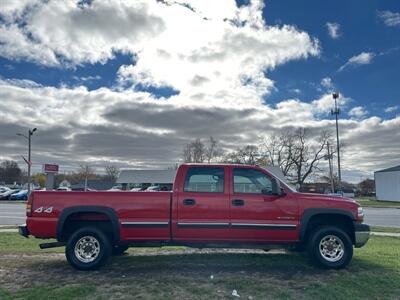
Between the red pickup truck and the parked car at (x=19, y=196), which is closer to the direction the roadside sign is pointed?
the red pickup truck

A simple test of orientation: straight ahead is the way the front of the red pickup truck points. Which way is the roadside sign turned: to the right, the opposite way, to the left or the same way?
to the right

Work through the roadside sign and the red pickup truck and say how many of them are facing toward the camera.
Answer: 1

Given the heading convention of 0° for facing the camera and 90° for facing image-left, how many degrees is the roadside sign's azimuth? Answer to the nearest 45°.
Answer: approximately 0°

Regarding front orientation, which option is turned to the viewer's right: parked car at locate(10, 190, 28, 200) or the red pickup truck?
the red pickup truck

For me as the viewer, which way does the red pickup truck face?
facing to the right of the viewer

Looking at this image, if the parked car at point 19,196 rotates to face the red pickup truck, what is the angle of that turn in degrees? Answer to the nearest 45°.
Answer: approximately 45° to its left

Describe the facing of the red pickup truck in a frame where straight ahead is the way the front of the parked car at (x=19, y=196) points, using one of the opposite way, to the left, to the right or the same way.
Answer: to the left

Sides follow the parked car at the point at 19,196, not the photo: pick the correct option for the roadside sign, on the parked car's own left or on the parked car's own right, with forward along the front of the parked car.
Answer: on the parked car's own left

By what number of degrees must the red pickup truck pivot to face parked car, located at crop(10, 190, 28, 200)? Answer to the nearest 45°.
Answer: approximately 135° to its left

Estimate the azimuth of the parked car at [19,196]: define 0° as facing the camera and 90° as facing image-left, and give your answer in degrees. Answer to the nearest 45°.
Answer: approximately 45°
